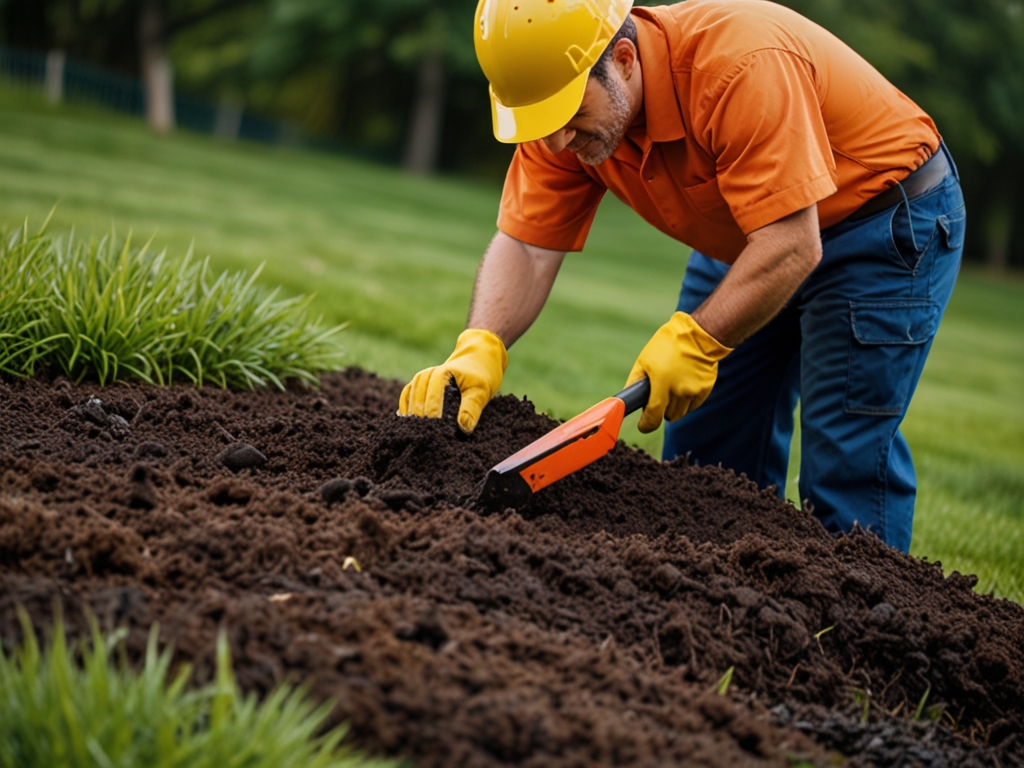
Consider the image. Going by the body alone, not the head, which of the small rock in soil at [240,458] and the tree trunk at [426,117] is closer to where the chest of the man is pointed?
the small rock in soil

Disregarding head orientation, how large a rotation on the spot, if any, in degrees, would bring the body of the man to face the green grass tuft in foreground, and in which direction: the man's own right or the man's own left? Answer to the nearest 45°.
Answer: approximately 45° to the man's own left

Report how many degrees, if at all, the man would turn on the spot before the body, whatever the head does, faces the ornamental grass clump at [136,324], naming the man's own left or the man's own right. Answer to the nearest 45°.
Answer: approximately 45° to the man's own right

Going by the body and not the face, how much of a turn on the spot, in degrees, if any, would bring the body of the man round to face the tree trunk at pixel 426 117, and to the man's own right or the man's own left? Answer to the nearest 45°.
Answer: approximately 135° to the man's own right

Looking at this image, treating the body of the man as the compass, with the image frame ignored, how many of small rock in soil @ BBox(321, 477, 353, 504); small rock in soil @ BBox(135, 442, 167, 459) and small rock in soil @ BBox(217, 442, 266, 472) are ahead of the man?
3

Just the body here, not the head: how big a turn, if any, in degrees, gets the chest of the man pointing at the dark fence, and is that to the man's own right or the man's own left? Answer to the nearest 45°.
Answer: approximately 90° to the man's own right

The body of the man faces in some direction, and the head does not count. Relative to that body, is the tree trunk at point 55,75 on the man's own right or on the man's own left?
on the man's own right

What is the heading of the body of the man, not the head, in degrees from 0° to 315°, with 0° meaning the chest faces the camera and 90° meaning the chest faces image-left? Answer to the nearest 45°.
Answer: approximately 45°
